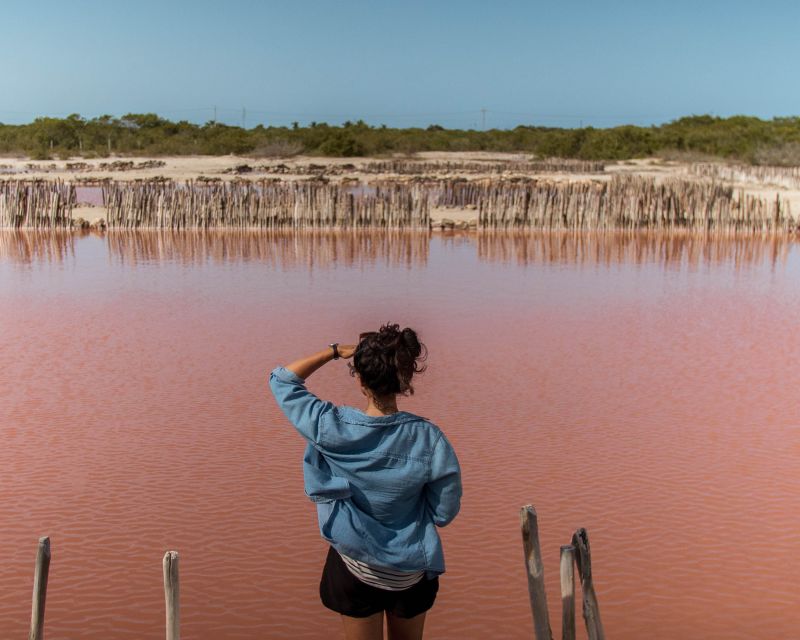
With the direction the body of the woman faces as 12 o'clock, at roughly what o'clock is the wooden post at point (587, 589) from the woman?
The wooden post is roughly at 2 o'clock from the woman.

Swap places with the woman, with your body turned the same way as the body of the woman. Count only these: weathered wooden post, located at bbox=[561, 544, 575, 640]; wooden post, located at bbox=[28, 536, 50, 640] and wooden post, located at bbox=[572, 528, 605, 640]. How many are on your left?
1

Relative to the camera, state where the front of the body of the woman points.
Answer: away from the camera

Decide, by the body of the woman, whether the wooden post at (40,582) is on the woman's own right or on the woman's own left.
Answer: on the woman's own left

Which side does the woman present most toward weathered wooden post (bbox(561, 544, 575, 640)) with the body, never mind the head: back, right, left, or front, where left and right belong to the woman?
right
